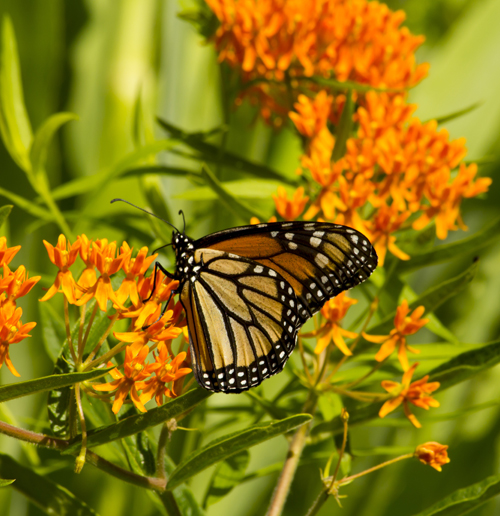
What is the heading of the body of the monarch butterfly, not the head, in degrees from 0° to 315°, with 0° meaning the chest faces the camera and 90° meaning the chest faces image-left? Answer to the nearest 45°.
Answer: approximately 90°
